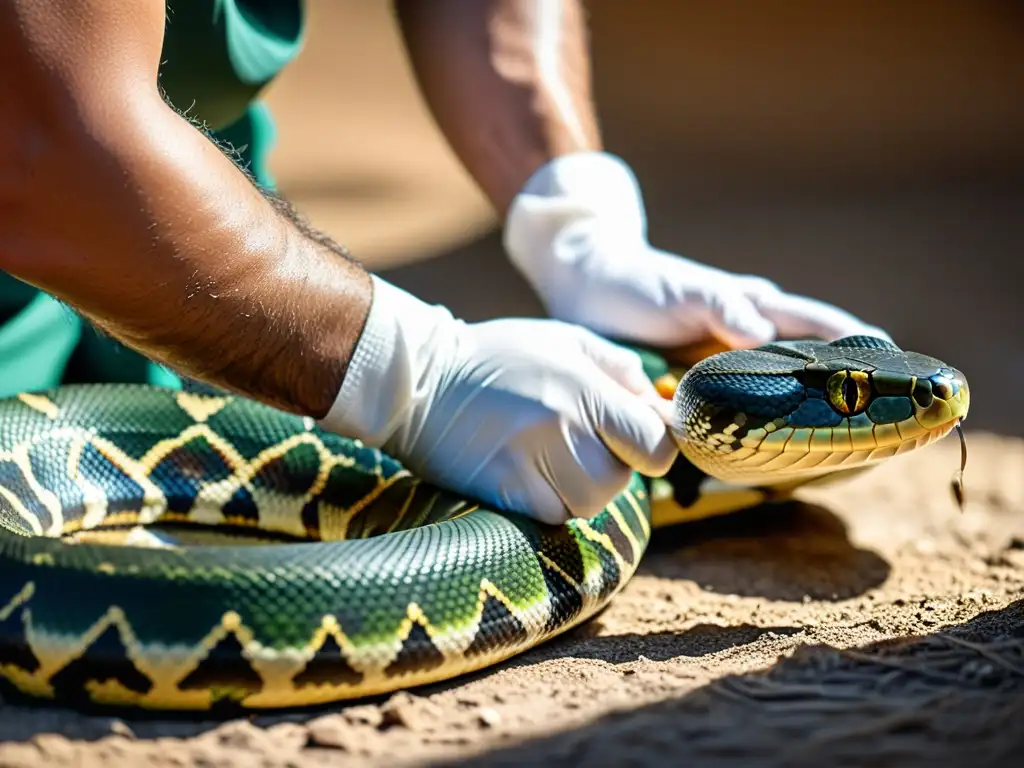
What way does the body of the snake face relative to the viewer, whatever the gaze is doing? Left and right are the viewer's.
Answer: facing to the right of the viewer
